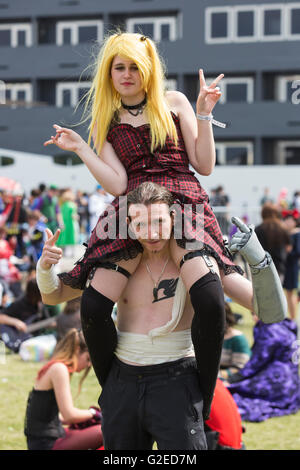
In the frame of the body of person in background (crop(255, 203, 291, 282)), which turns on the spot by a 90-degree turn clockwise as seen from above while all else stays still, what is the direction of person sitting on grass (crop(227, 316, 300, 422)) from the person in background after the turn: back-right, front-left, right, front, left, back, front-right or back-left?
right

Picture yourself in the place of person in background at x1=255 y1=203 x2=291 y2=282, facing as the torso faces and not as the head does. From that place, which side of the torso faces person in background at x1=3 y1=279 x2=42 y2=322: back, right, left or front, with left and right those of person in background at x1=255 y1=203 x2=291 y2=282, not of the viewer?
left

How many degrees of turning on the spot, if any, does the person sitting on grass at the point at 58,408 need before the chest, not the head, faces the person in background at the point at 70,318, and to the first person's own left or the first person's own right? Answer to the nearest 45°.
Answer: approximately 90° to the first person's own left

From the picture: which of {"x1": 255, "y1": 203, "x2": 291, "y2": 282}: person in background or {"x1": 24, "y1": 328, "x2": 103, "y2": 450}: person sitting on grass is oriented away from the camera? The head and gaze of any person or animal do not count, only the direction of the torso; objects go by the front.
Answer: the person in background

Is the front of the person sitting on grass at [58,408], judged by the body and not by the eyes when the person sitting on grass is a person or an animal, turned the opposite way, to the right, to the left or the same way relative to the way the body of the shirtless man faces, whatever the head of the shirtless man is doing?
to the left

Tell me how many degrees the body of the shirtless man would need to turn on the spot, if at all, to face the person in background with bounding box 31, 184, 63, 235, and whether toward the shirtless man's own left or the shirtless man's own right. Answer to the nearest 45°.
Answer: approximately 180°

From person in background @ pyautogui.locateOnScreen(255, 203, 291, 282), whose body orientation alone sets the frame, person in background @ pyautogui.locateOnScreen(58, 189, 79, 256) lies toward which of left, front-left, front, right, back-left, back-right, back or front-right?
front-left

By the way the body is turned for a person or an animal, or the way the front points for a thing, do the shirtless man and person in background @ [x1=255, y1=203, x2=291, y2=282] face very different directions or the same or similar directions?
very different directions

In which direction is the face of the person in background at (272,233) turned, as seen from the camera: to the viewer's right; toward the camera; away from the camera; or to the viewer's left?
away from the camera

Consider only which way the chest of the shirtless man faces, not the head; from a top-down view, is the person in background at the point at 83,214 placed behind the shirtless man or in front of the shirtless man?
behind

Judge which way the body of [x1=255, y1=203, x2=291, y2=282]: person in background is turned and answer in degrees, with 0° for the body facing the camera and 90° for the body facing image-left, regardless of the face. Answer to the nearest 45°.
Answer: approximately 180°

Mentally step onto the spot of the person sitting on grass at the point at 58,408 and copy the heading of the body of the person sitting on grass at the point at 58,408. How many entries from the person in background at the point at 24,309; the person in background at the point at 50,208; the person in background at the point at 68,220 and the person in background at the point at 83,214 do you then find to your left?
4

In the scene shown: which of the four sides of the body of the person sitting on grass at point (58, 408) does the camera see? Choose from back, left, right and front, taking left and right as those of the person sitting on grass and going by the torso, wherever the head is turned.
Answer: right
